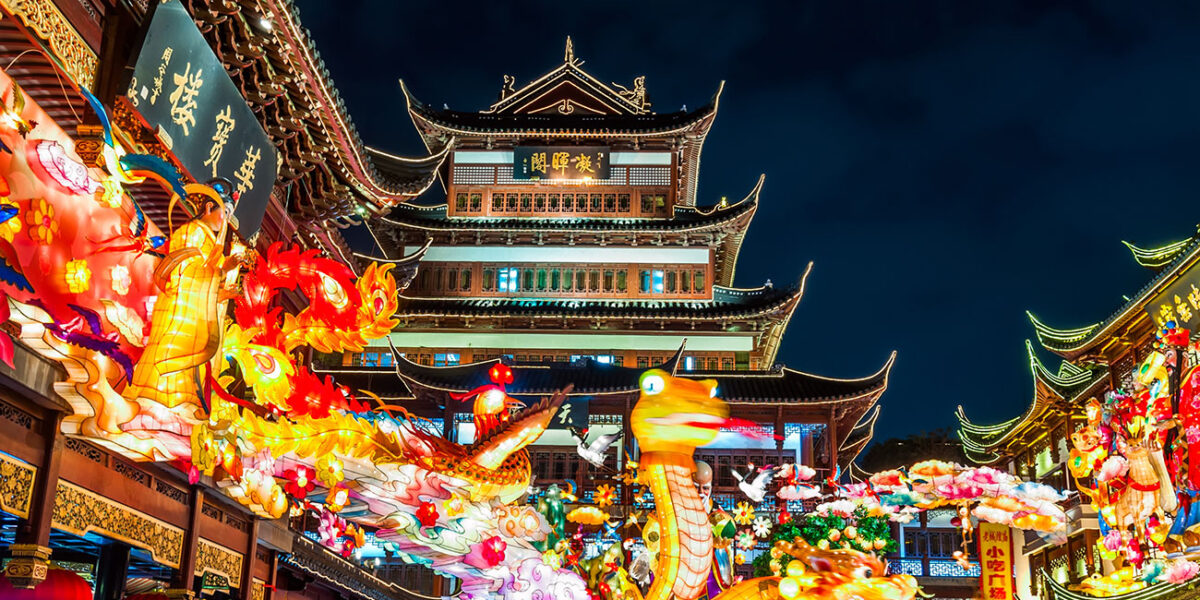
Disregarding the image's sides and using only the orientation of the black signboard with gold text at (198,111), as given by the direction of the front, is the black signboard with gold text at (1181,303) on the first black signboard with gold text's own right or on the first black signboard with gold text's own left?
on the first black signboard with gold text's own left

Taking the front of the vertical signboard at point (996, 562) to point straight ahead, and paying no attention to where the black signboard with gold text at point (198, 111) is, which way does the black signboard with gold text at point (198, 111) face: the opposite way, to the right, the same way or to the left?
to the left

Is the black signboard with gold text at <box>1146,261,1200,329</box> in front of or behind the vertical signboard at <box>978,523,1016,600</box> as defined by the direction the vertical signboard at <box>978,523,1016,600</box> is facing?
in front

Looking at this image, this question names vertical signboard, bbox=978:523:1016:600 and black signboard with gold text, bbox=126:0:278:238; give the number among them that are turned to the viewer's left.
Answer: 0

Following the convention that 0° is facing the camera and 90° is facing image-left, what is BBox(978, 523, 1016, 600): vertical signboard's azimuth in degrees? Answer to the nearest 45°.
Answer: approximately 0°

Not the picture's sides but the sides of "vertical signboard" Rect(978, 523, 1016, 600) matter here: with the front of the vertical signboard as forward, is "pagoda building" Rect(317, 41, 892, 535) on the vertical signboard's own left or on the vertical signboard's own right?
on the vertical signboard's own right

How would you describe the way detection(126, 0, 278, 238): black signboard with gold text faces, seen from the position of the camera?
facing the viewer and to the right of the viewer

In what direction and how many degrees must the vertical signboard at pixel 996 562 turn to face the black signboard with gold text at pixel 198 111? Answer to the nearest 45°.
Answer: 0° — it already faces it

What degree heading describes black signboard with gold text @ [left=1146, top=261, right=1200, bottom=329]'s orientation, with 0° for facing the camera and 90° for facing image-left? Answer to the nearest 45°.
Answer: approximately 45°
